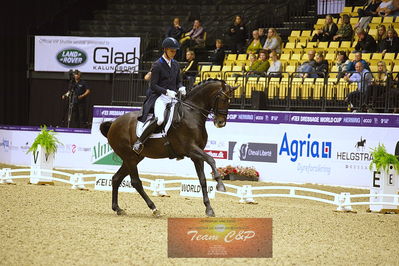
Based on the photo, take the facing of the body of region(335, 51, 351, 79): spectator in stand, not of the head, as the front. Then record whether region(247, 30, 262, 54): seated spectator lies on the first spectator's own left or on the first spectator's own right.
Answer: on the first spectator's own right

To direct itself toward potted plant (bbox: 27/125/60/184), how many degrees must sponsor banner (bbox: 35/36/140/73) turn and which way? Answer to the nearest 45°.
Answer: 0° — it already faces it

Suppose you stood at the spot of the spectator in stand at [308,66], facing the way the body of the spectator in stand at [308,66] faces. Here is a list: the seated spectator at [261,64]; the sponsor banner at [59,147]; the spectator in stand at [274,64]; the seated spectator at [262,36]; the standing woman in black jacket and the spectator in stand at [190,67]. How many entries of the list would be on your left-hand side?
0

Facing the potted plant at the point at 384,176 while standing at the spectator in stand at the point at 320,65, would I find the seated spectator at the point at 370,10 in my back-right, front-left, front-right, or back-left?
back-left

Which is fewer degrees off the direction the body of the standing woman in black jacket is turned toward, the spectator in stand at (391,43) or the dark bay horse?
the dark bay horse

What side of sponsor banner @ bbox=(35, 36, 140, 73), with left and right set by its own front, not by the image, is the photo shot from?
front

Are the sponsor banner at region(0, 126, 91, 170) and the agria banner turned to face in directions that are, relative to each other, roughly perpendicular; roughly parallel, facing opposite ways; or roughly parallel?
roughly parallel

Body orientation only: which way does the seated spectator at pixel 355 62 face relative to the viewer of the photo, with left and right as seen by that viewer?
facing the viewer

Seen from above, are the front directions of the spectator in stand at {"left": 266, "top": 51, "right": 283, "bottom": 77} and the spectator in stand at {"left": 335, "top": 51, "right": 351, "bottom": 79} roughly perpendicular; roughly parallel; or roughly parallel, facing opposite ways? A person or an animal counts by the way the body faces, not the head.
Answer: roughly parallel

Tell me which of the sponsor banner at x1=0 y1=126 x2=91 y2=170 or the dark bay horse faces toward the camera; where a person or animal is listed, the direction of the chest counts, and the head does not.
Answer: the sponsor banner

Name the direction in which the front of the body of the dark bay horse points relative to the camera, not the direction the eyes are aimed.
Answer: to the viewer's right

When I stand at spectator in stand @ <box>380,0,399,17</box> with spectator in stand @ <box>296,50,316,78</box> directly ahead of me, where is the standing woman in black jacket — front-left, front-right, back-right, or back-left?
front-right

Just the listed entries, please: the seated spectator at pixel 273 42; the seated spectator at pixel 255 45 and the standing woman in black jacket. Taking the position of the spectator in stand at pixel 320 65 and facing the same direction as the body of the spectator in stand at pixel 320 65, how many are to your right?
3

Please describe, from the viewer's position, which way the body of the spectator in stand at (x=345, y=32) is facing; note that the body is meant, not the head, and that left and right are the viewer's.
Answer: facing the viewer and to the left of the viewer
